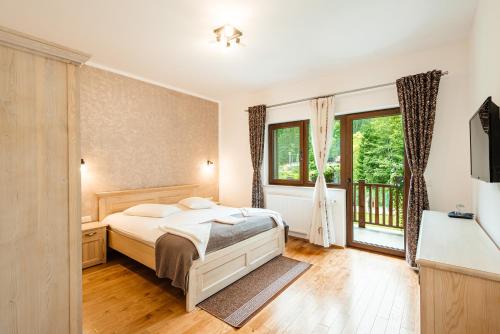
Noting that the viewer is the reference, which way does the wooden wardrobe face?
facing away from the viewer and to the right of the viewer

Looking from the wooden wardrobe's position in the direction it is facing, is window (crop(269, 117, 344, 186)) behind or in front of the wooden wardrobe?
in front

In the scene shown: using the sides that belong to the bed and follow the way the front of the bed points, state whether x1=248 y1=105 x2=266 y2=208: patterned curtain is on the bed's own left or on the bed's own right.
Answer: on the bed's own left

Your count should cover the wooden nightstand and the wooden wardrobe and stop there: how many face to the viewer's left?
0

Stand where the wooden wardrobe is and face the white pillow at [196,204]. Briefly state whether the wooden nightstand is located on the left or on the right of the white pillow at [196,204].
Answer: left

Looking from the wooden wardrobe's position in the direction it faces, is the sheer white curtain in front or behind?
in front

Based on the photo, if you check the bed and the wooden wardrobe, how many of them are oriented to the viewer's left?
0

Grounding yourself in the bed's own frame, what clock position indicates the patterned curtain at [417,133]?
The patterned curtain is roughly at 11 o'clock from the bed.

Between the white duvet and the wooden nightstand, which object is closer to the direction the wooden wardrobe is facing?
the white duvet

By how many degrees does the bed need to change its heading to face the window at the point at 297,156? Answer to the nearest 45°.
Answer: approximately 90° to its left

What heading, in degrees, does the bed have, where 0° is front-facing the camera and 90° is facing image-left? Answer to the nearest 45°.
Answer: approximately 315°

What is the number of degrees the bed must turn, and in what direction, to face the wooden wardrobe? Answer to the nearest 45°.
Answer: approximately 90° to its right

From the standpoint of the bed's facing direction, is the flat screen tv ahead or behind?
ahead

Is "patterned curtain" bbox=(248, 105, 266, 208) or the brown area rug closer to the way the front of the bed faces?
the brown area rug

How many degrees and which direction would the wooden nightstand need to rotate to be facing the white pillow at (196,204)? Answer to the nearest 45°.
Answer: approximately 45° to its left

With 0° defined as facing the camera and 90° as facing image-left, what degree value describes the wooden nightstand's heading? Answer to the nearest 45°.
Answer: approximately 315°

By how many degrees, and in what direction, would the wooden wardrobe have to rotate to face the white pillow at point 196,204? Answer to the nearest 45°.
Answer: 0° — it already faces it
